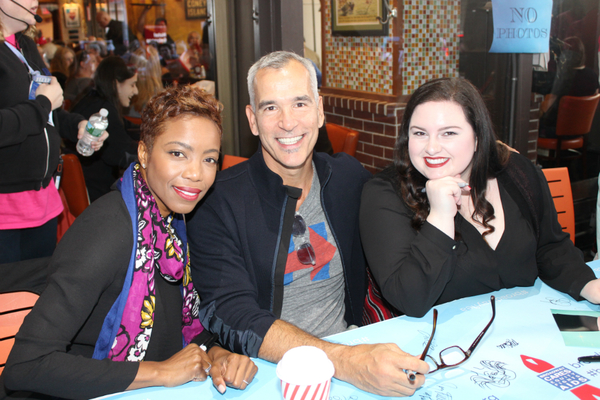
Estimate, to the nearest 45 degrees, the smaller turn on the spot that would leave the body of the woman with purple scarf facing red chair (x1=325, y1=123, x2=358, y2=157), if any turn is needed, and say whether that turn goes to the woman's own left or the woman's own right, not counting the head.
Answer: approximately 90° to the woman's own left

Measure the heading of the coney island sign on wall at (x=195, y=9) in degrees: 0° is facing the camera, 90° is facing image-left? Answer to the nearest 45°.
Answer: approximately 0°

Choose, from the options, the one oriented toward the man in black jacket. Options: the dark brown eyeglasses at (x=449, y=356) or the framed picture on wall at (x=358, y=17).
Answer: the framed picture on wall

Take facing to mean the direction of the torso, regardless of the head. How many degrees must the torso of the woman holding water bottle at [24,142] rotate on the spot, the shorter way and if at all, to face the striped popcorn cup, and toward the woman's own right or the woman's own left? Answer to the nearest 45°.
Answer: approximately 45° to the woman's own right

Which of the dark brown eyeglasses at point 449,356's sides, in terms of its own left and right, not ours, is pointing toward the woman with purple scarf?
right

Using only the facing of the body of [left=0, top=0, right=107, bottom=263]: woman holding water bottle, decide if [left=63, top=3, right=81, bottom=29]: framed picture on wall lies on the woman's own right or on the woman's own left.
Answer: on the woman's own left
